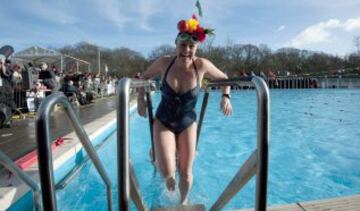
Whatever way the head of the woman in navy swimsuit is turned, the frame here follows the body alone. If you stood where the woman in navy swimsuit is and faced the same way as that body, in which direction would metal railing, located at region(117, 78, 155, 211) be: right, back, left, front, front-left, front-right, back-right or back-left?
front

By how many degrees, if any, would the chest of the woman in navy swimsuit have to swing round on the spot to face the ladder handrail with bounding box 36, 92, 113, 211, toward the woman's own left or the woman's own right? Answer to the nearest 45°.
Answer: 0° — they already face it

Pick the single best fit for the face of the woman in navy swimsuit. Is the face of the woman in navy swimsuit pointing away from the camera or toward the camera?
toward the camera

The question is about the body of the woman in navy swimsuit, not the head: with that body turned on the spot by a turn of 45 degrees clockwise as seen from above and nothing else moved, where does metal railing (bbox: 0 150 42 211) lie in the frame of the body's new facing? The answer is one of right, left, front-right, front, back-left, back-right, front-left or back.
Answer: front

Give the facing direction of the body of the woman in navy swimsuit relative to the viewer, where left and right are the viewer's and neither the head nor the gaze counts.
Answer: facing the viewer
